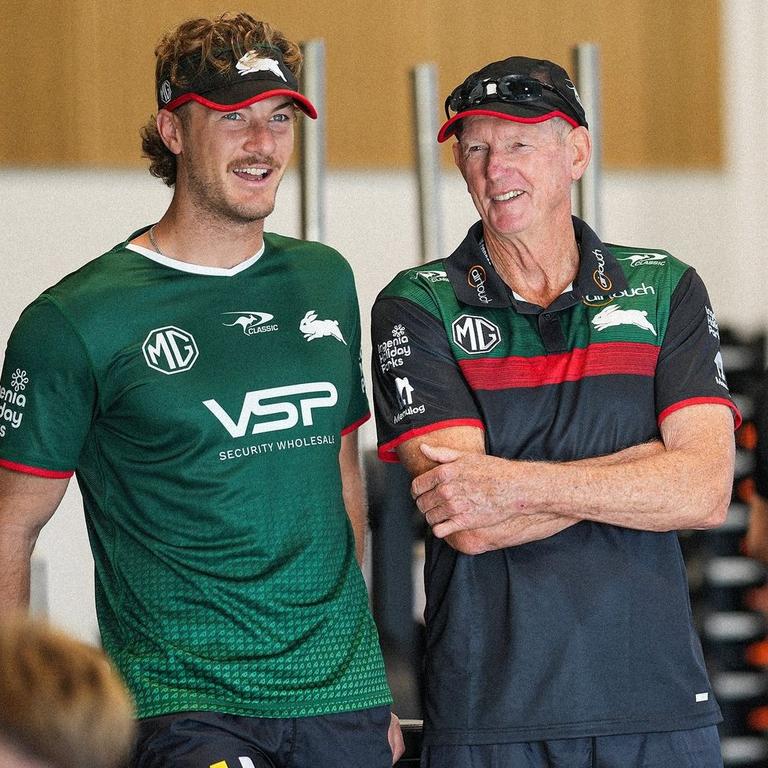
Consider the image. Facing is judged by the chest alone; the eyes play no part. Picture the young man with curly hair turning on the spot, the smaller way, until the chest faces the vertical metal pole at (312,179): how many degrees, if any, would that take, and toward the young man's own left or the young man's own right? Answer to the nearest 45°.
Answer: approximately 135° to the young man's own left

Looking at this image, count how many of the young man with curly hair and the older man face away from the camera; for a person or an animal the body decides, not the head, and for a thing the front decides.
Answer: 0

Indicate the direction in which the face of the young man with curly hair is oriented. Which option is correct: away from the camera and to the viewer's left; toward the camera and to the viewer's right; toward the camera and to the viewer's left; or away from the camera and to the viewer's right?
toward the camera and to the viewer's right

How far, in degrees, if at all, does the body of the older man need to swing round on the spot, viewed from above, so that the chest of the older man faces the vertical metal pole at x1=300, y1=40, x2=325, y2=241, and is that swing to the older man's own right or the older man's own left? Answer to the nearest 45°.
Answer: approximately 135° to the older man's own right

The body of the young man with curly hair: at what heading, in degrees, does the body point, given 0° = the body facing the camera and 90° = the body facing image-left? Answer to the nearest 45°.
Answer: approximately 315°

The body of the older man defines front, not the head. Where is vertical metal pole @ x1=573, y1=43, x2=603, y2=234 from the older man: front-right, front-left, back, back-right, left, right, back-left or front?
back

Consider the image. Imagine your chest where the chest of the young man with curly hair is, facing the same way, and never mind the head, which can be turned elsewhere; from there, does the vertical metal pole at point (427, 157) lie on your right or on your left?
on your left

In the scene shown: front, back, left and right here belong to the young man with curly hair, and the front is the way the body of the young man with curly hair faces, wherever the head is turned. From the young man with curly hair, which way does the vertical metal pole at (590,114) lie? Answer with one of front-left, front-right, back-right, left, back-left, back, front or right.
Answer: left

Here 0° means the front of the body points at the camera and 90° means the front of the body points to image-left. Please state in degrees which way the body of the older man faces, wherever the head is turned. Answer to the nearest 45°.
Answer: approximately 0°
